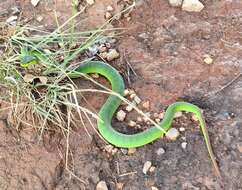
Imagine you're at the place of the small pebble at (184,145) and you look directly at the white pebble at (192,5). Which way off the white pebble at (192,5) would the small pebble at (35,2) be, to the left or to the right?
left

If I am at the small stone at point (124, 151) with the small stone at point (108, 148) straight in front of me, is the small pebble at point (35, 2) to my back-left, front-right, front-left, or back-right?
front-right

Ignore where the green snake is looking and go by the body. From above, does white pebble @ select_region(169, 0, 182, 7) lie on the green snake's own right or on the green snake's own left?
on the green snake's own right

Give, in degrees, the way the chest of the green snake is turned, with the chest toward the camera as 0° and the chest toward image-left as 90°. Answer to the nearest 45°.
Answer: approximately 90°

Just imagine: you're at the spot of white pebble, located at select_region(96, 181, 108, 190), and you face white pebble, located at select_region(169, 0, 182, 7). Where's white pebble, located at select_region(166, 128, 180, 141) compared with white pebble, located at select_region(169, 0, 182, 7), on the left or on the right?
right

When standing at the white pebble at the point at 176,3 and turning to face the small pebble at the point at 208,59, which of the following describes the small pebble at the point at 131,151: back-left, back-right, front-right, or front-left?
front-right

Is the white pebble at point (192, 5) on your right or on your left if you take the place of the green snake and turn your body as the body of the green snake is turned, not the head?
on your right

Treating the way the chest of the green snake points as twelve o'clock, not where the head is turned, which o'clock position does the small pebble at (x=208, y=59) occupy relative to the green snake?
The small pebble is roughly at 5 o'clock from the green snake.

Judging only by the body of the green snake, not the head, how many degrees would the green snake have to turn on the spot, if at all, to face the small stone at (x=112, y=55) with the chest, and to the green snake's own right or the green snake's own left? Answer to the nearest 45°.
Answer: approximately 90° to the green snake's own right
